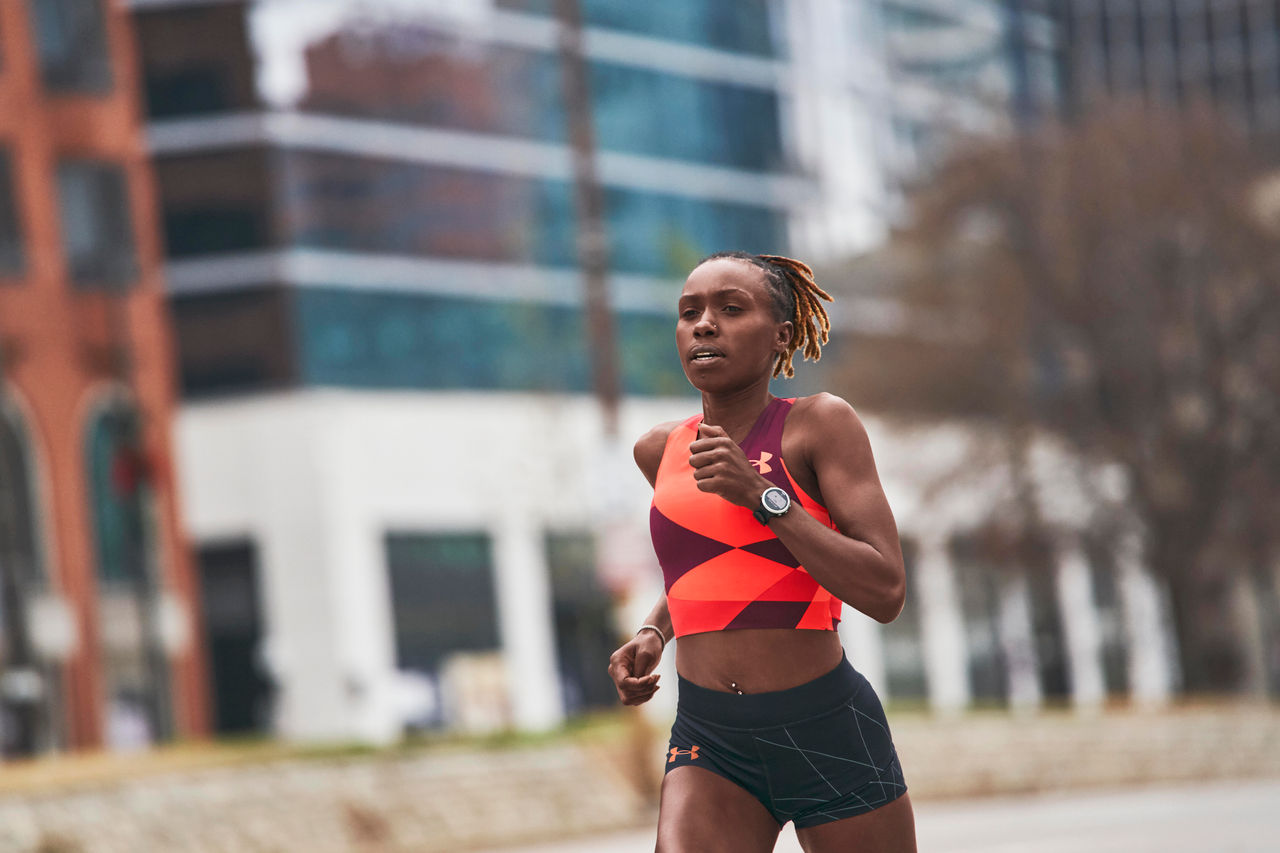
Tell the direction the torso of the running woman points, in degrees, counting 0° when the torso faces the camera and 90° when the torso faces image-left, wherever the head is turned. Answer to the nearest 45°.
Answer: approximately 45°

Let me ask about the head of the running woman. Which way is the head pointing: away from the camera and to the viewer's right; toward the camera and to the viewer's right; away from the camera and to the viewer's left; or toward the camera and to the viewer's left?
toward the camera and to the viewer's left

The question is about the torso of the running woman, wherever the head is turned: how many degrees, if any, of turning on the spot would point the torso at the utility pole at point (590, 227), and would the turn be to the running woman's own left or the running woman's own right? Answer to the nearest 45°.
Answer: approximately 135° to the running woman's own right

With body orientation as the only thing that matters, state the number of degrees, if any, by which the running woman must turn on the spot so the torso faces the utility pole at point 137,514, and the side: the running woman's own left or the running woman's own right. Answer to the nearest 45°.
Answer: approximately 135° to the running woman's own right

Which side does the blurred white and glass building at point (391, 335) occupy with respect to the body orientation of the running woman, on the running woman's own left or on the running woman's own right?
on the running woman's own right

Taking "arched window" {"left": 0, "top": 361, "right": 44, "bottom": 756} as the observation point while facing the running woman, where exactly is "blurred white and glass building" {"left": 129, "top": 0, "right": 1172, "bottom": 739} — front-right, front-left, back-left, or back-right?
back-left

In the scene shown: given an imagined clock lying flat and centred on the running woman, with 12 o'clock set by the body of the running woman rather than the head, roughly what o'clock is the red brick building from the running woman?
The red brick building is roughly at 4 o'clock from the running woman.
